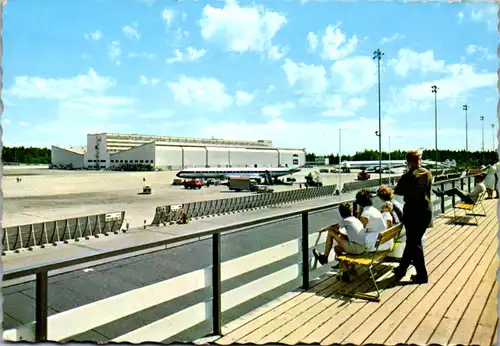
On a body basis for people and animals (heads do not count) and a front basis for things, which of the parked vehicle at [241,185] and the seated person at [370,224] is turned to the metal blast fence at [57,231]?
the seated person

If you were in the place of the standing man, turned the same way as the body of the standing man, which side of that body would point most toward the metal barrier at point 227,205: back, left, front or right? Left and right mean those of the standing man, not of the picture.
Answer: front

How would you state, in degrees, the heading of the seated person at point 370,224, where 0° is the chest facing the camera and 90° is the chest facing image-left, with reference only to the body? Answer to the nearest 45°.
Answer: approximately 135°

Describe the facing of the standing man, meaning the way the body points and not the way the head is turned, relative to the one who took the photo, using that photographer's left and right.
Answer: facing away from the viewer and to the left of the viewer

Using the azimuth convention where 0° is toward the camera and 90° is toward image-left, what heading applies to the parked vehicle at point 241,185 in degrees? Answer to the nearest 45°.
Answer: approximately 270°

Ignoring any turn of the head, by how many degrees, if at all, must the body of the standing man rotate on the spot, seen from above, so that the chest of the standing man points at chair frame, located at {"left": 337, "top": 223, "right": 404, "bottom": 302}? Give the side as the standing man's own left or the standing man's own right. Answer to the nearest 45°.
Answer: approximately 90° to the standing man's own left

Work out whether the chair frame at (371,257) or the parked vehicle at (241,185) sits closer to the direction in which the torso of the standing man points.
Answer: the parked vehicle

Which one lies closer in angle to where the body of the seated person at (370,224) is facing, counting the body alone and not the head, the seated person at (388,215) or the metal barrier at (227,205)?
the metal barrier

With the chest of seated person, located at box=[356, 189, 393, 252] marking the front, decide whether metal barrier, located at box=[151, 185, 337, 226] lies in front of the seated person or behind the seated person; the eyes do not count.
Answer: in front
